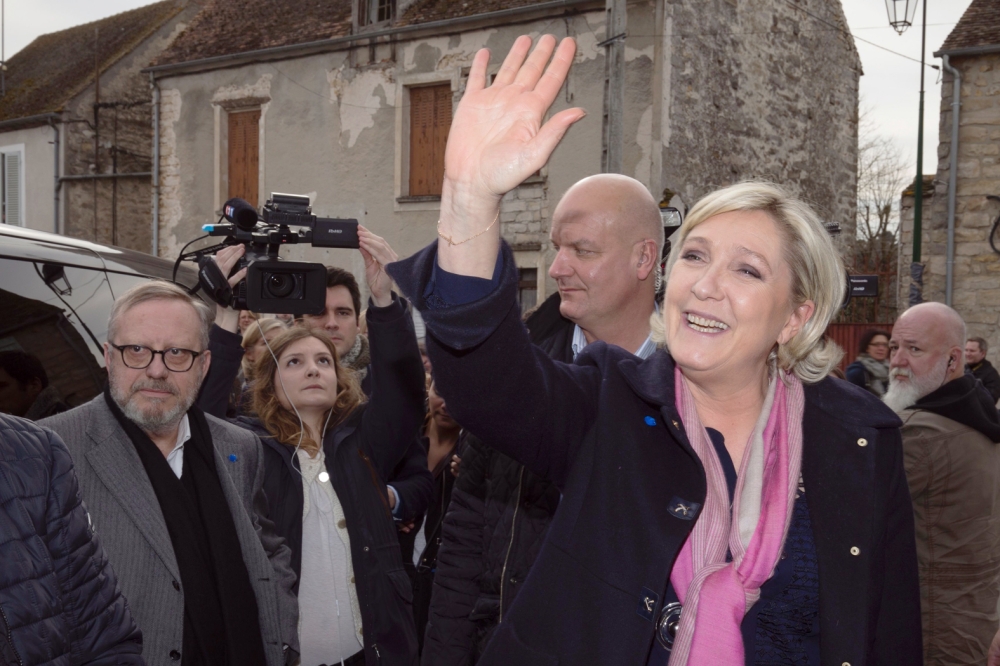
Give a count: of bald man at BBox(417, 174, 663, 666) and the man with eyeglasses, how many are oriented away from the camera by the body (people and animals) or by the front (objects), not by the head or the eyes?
0

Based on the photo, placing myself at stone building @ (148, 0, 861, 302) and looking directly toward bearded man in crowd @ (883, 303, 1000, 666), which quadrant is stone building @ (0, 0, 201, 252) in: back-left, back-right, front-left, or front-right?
back-right

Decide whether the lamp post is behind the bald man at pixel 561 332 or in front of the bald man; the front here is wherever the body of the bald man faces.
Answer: behind

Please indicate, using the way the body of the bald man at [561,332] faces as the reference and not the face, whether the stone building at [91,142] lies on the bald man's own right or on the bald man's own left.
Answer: on the bald man's own right

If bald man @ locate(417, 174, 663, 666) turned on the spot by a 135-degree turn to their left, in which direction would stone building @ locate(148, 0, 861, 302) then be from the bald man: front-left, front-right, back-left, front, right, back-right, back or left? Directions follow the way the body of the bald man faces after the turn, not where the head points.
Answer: left

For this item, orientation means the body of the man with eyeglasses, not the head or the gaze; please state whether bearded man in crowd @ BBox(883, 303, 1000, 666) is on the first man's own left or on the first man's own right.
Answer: on the first man's own left

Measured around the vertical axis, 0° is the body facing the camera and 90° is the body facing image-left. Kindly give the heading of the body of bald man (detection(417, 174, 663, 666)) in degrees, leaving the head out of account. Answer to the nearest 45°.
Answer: approximately 45°
